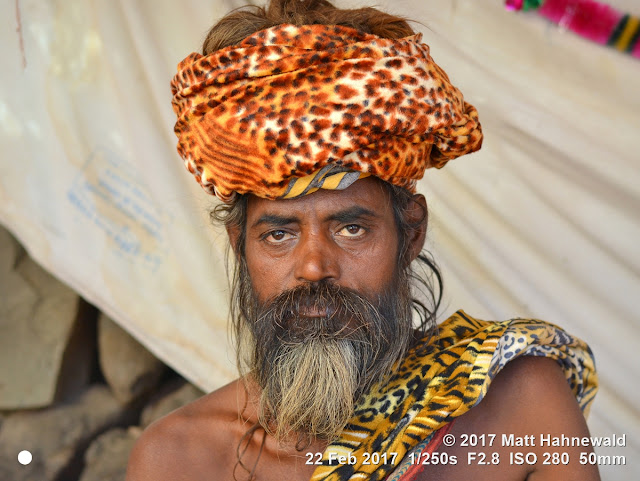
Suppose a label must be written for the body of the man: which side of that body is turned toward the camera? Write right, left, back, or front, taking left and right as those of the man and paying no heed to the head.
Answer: front
